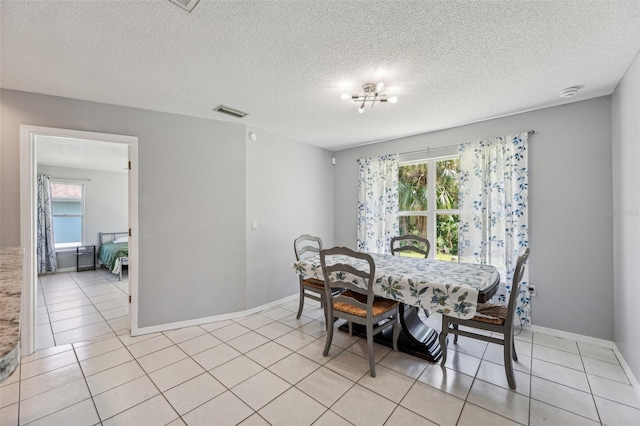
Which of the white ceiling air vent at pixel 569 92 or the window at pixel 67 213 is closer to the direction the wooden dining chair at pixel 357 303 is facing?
the white ceiling air vent

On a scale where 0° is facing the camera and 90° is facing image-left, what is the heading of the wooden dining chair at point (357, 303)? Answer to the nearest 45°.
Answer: approximately 225°

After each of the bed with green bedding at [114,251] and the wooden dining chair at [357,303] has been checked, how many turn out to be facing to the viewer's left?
0

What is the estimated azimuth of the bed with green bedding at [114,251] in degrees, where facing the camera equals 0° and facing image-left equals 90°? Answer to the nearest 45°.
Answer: approximately 315°

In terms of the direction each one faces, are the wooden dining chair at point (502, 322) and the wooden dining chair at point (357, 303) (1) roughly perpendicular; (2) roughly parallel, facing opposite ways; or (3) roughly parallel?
roughly perpendicular

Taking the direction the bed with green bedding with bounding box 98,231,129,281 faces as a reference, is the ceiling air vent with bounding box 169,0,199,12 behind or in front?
in front

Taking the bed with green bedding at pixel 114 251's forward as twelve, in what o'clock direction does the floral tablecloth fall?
The floral tablecloth is roughly at 1 o'clock from the bed with green bedding.

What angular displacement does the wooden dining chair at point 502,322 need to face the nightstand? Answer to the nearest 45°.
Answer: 0° — it already faces it

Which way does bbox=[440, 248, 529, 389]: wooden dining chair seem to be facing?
to the viewer's left

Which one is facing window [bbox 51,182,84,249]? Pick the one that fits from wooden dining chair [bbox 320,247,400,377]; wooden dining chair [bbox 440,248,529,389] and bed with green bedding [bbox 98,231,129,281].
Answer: wooden dining chair [bbox 440,248,529,389]

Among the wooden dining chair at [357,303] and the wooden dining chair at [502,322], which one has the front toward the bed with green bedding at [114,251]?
the wooden dining chair at [502,322]

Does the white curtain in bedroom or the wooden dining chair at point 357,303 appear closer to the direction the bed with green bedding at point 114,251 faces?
the wooden dining chair
